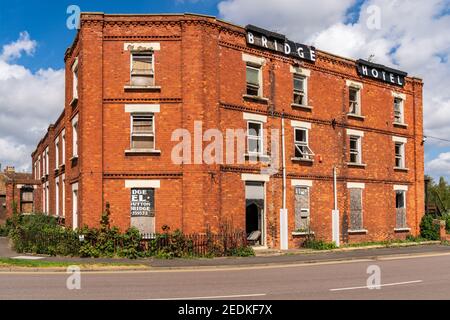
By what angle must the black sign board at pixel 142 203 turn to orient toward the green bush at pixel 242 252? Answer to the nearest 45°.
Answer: approximately 90° to its left

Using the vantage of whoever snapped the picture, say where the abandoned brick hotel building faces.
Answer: facing the viewer and to the right of the viewer

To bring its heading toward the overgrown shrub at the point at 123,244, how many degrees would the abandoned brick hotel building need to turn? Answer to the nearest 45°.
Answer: approximately 90° to its right

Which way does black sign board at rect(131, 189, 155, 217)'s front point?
toward the camera

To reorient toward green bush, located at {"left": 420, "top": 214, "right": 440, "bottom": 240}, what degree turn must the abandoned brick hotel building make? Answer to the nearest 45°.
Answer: approximately 90° to its left
